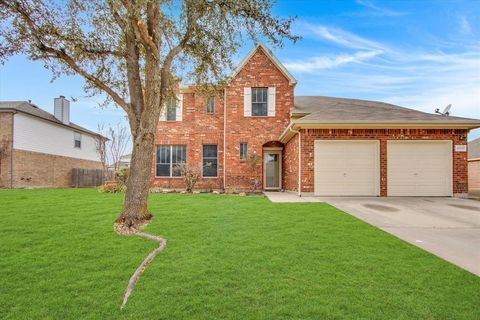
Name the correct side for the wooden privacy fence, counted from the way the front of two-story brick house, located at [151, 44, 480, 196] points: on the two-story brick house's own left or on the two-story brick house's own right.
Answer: on the two-story brick house's own right

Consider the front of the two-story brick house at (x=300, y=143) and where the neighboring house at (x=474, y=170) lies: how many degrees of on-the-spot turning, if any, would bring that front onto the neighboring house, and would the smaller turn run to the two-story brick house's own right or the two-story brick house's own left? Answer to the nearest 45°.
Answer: approximately 135° to the two-story brick house's own left

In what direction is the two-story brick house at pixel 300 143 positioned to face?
toward the camera

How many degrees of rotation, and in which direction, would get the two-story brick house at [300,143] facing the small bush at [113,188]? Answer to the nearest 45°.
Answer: approximately 90° to its right

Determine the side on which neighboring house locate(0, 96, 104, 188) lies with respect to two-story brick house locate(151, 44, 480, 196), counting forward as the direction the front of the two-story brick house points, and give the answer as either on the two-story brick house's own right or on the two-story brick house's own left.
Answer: on the two-story brick house's own right

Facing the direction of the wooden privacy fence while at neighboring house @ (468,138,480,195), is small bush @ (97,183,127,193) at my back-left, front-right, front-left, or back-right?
front-left
